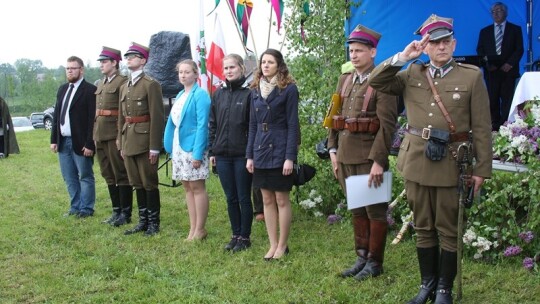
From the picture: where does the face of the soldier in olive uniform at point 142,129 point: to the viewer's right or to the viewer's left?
to the viewer's left

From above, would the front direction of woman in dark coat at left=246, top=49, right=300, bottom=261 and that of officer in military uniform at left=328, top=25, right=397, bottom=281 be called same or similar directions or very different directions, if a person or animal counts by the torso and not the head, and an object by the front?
same or similar directions

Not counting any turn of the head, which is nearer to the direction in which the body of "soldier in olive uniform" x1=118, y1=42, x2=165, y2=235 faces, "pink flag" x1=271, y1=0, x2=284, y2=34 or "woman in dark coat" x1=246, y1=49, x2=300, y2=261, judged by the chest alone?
the woman in dark coat

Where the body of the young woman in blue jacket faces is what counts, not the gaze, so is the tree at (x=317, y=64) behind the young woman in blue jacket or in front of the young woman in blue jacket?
behind

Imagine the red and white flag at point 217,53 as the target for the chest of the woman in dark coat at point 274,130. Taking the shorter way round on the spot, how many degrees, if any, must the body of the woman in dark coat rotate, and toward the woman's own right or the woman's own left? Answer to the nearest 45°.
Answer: approximately 135° to the woman's own right

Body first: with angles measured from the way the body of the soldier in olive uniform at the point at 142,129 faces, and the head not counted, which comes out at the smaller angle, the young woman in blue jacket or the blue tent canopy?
the young woman in blue jacket

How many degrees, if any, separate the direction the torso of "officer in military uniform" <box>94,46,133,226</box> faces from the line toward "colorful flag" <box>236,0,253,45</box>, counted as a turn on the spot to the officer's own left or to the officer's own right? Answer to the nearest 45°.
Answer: approximately 180°

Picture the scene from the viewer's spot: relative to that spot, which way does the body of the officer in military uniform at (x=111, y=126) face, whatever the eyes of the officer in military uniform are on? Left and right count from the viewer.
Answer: facing the viewer and to the left of the viewer

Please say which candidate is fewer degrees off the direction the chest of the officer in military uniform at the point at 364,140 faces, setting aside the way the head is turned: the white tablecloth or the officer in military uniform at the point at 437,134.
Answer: the officer in military uniform

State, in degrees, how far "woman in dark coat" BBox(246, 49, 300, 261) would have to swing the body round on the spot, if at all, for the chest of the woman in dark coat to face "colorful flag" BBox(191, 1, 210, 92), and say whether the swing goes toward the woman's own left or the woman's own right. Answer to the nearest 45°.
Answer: approximately 135° to the woman's own right

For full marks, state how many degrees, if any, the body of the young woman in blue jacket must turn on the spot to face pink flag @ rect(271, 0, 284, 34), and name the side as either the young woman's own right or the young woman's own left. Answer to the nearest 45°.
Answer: approximately 180°

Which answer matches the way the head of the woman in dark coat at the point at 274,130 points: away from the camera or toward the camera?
toward the camera

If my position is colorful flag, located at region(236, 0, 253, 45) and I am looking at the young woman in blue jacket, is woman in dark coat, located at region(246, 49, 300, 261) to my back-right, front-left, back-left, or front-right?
front-left

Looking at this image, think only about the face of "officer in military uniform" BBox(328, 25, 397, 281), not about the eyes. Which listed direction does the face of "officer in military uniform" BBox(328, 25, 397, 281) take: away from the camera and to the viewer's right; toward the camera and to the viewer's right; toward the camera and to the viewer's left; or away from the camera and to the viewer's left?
toward the camera and to the viewer's left

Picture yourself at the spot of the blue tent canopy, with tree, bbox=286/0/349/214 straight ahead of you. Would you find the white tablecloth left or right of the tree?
left
